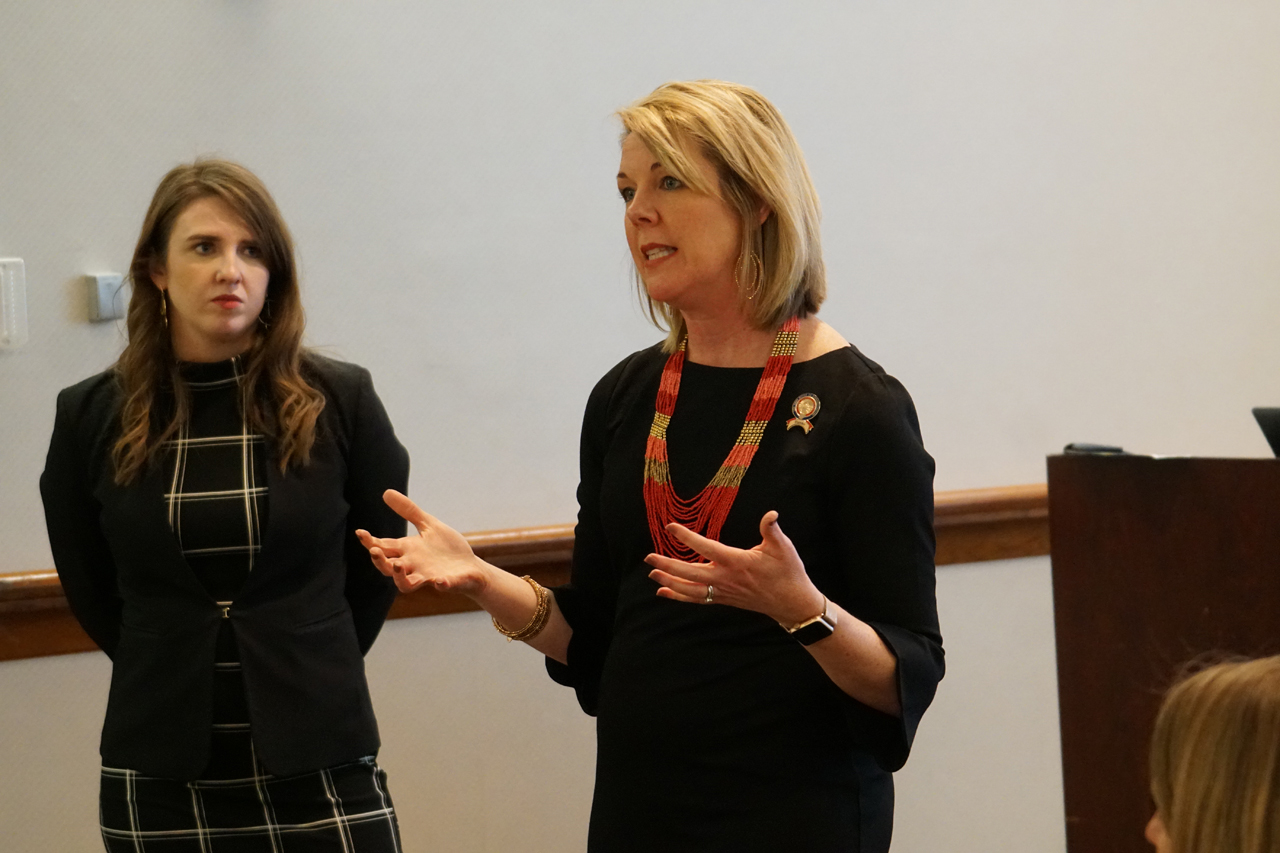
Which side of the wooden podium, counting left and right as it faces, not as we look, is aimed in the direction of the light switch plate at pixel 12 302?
right

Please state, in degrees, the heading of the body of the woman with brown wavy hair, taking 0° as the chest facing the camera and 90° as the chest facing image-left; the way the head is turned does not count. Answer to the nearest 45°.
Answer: approximately 0°

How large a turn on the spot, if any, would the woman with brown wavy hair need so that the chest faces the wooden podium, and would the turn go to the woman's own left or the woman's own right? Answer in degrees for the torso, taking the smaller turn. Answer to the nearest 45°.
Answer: approximately 45° to the woman's own left

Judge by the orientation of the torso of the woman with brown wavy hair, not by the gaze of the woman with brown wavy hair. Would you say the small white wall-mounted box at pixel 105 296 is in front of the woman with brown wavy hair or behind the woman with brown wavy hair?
behind

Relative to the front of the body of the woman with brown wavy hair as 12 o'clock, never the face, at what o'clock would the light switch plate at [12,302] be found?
The light switch plate is roughly at 5 o'clock from the woman with brown wavy hair.

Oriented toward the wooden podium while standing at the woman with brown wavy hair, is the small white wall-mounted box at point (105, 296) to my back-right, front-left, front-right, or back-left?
back-left

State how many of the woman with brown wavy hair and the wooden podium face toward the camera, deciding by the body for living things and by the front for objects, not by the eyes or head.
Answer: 2

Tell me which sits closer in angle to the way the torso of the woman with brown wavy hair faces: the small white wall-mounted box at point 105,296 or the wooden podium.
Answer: the wooden podium

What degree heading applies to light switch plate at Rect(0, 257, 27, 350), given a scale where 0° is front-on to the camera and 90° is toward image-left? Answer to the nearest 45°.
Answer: approximately 0°

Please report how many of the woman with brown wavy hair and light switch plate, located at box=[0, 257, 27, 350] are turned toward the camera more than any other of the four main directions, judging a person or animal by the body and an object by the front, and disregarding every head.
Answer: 2
